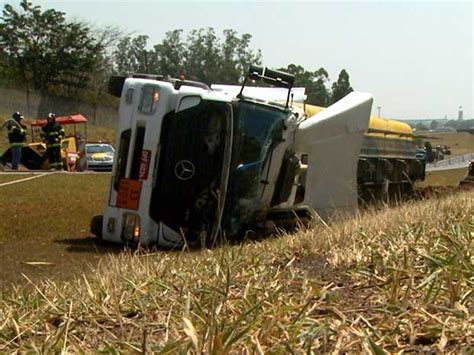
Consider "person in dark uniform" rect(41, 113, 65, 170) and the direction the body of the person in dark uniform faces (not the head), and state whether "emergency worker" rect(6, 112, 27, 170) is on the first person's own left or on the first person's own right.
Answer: on the first person's own right

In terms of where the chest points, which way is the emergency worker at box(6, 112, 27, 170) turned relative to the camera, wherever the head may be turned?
to the viewer's right

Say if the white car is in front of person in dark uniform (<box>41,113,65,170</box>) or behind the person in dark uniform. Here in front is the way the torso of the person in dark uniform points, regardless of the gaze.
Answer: behind

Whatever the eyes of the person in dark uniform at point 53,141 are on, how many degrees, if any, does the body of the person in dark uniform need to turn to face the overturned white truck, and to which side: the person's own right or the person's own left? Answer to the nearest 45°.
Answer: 0° — they already face it

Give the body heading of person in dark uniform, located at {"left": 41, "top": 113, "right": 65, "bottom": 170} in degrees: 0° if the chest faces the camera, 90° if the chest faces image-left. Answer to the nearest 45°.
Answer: approximately 0°

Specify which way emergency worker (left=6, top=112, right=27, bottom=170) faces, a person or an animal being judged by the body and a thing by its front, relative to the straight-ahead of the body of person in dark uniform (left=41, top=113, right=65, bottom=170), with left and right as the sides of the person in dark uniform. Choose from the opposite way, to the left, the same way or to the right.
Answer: to the left

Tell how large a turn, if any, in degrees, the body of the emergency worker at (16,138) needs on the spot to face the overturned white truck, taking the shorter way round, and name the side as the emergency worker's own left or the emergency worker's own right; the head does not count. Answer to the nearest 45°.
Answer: approximately 90° to the emergency worker's own right

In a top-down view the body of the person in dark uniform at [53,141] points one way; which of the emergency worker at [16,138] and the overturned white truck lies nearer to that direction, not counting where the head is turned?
the overturned white truck
